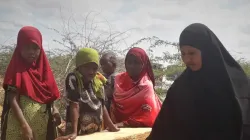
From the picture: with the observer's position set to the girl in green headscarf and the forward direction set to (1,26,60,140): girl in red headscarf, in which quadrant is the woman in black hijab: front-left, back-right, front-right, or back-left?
back-left

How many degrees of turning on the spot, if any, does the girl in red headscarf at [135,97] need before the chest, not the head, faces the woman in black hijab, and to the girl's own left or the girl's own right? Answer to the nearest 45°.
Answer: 0° — they already face them

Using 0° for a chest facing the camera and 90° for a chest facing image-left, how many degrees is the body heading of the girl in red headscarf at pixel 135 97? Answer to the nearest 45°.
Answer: approximately 0°

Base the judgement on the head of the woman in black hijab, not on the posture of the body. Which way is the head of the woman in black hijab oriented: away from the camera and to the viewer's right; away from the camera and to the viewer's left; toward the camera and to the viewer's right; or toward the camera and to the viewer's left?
toward the camera and to the viewer's left

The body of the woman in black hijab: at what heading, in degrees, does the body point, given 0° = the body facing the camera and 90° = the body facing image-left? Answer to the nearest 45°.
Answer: approximately 45°

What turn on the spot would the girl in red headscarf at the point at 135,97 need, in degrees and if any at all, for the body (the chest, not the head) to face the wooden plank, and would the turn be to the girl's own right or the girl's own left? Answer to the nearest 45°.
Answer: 0° — they already face it

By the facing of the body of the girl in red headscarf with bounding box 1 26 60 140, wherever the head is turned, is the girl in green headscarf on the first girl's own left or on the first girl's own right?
on the first girl's own left

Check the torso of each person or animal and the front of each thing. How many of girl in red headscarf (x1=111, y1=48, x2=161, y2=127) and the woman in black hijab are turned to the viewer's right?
0

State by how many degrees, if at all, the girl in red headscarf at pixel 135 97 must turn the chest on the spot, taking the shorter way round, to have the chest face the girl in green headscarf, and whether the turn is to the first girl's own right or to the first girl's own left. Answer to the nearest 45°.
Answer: approximately 45° to the first girl's own right

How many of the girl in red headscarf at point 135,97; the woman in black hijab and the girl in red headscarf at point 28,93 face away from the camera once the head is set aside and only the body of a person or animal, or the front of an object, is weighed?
0
